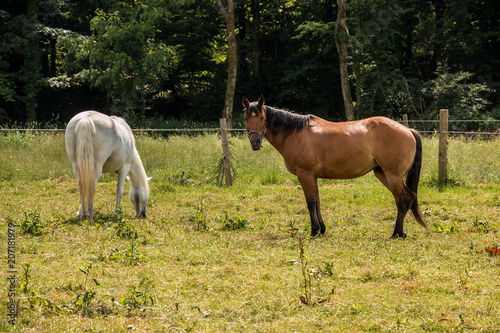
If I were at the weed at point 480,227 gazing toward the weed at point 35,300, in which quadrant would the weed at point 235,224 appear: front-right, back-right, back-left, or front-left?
front-right

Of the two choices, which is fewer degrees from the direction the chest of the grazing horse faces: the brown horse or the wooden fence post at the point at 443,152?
the wooden fence post

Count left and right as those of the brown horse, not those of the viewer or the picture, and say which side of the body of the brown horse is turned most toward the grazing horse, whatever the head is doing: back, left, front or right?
front

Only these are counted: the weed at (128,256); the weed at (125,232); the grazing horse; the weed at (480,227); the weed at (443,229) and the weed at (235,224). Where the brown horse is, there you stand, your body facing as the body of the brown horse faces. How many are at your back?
2

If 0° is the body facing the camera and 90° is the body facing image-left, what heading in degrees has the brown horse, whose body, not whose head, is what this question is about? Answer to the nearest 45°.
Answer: approximately 90°

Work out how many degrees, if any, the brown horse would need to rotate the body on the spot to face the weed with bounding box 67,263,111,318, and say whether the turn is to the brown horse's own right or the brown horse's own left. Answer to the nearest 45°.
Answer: approximately 45° to the brown horse's own left

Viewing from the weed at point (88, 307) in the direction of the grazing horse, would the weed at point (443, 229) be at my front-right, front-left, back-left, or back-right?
front-right

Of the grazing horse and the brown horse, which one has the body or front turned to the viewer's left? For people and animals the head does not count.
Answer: the brown horse

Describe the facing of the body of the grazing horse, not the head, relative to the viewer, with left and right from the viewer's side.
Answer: facing away from the viewer and to the right of the viewer

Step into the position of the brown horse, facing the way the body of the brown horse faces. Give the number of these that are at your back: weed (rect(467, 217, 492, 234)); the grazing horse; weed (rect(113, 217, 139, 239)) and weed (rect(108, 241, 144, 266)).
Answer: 1

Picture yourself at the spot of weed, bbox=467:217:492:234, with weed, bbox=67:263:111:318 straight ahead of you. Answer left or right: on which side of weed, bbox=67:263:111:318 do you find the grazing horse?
right

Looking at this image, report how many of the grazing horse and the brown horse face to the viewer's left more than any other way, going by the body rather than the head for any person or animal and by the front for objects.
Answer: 1
